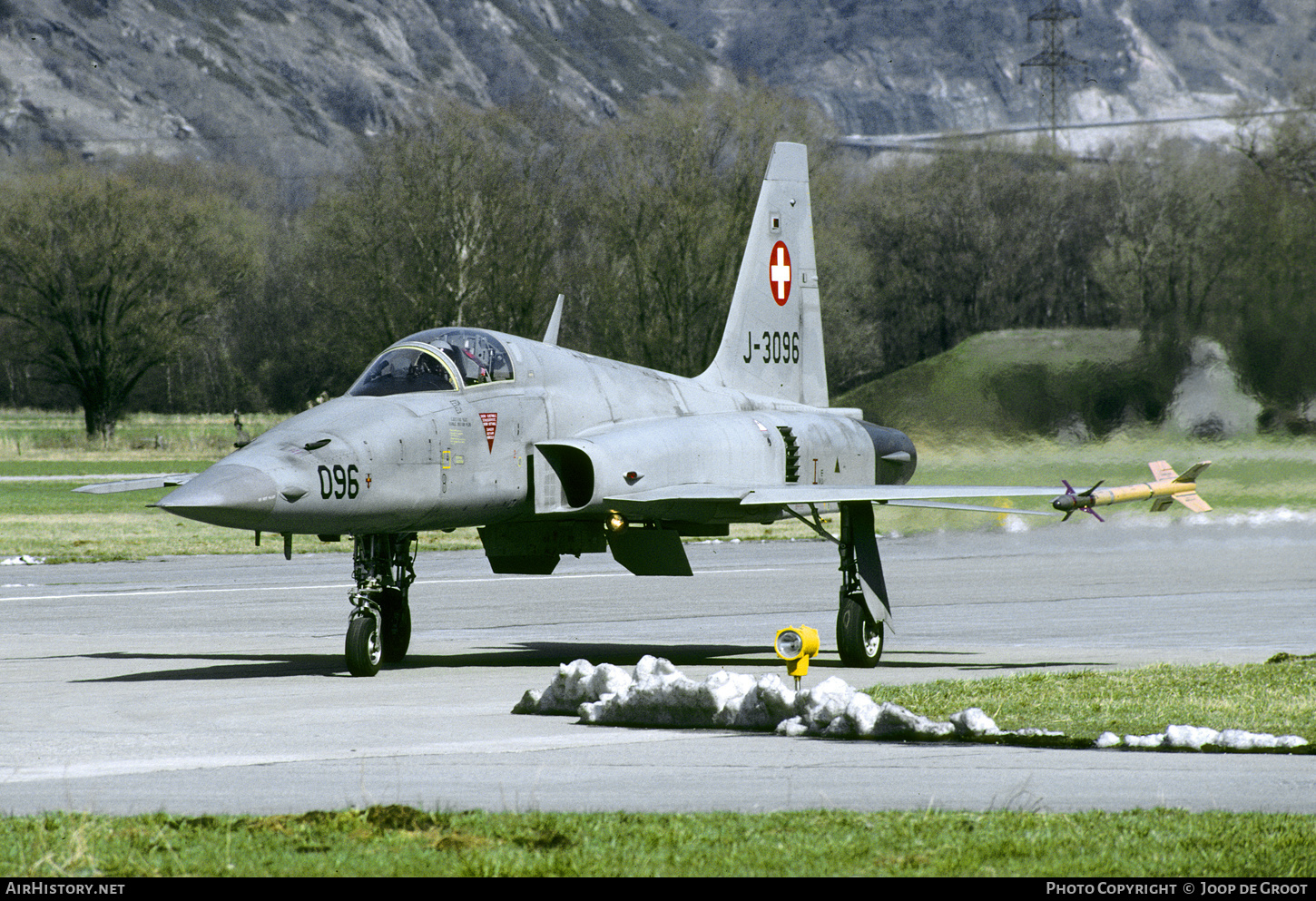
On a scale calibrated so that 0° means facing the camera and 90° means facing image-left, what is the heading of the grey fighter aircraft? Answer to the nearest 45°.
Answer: approximately 45°

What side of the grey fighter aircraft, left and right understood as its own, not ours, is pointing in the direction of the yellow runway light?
left
